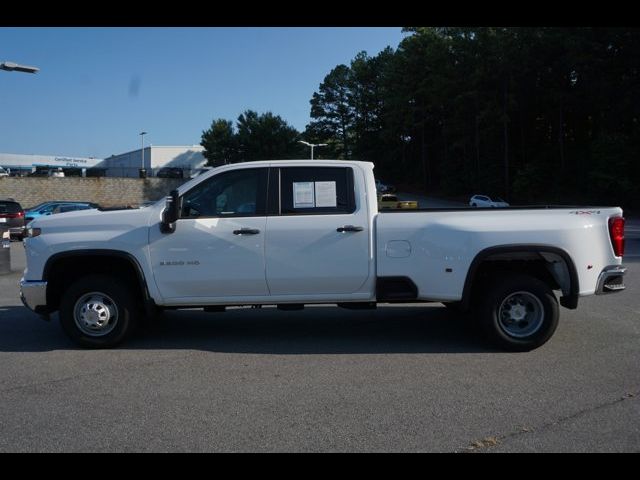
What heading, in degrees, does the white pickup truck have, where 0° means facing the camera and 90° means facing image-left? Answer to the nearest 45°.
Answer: approximately 90°

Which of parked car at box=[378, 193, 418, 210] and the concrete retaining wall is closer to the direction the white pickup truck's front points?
the concrete retaining wall

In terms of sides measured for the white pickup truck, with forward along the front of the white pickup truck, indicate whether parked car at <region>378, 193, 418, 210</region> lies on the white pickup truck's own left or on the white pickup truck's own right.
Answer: on the white pickup truck's own right

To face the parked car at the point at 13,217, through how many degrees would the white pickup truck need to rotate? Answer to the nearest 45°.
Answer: approximately 45° to its right

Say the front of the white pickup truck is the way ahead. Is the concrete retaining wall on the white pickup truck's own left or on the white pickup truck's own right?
on the white pickup truck's own right
